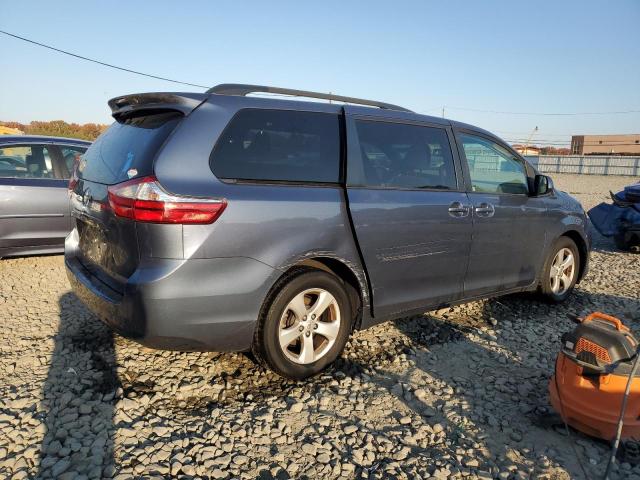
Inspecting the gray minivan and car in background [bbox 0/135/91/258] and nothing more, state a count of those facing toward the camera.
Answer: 0

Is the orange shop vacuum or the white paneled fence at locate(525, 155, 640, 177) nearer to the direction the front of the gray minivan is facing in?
the white paneled fence

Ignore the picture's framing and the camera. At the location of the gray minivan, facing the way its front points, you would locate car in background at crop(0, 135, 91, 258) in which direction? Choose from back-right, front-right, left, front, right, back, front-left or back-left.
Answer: left

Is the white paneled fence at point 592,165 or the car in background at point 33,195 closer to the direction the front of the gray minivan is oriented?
the white paneled fence

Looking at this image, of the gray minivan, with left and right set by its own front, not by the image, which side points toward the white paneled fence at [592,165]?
front

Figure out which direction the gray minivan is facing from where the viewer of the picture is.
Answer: facing away from the viewer and to the right of the viewer
